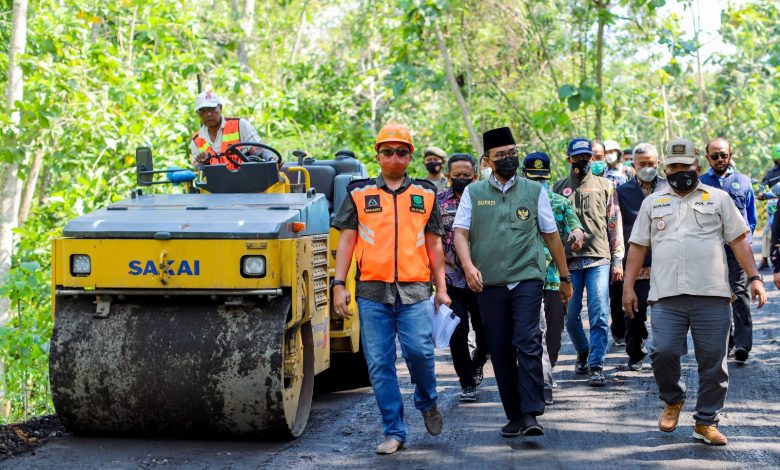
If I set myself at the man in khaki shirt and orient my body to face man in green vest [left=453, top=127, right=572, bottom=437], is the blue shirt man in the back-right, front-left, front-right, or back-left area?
back-right

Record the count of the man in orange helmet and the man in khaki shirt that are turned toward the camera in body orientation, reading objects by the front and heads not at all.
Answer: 2

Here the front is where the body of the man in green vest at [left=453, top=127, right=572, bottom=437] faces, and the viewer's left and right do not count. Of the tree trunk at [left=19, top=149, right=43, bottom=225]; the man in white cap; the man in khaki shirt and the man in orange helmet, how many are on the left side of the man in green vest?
1

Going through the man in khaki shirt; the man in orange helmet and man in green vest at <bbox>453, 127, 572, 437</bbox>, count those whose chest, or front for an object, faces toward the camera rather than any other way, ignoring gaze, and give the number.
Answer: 3

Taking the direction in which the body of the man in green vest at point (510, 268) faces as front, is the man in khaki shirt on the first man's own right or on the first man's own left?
on the first man's own left

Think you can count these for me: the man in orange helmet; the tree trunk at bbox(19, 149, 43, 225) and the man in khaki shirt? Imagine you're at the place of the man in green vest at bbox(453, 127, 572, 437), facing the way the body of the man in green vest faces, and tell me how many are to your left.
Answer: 1

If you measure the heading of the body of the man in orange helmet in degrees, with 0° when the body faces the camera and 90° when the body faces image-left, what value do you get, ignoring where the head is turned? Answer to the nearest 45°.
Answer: approximately 0°

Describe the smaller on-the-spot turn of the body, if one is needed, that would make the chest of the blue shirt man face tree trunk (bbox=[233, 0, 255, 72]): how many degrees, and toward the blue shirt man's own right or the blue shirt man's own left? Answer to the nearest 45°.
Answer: approximately 135° to the blue shirt man's own right

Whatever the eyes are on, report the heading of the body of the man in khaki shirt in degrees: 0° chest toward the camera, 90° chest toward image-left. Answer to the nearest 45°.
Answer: approximately 0°

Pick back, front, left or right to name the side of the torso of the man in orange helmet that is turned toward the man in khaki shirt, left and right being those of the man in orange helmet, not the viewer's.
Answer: left
